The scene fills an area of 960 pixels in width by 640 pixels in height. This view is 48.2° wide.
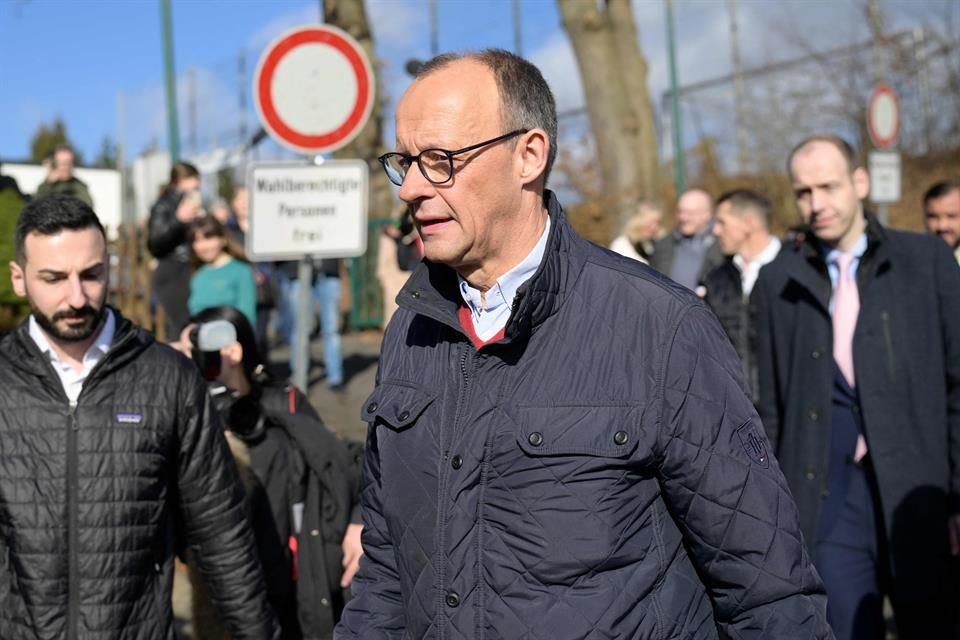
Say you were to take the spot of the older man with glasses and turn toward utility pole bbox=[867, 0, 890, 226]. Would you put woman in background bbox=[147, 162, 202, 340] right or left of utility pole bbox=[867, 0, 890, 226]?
left

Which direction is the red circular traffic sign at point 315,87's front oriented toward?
toward the camera

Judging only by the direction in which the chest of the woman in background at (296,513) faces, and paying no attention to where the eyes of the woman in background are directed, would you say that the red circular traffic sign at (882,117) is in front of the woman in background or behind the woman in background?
behind

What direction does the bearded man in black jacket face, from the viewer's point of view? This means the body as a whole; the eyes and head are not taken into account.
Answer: toward the camera

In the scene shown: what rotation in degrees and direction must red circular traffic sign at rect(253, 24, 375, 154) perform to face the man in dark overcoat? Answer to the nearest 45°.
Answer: approximately 45° to its left

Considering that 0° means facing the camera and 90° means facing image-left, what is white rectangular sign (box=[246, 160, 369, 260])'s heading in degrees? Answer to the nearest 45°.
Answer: approximately 0°

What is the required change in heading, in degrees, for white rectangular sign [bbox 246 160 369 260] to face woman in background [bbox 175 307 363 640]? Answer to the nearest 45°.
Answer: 0° — it already faces them

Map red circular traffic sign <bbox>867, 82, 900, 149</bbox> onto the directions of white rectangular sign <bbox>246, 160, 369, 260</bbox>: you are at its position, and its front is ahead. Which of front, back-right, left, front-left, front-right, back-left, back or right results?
back-left

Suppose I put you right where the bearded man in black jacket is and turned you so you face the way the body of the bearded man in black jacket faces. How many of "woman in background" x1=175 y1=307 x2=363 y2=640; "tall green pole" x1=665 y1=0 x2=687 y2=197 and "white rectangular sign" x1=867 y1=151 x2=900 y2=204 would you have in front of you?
0

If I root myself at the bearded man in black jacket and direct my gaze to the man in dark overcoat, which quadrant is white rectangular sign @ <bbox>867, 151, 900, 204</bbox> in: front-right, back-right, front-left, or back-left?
front-left

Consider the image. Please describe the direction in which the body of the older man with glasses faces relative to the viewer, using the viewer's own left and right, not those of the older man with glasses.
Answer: facing the viewer and to the left of the viewer

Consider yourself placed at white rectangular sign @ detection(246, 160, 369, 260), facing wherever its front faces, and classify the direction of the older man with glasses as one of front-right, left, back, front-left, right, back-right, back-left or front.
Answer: front

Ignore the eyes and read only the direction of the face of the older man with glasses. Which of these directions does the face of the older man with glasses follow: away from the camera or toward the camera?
toward the camera

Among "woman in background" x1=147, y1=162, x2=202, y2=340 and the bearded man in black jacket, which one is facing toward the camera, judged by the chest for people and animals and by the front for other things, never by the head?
the bearded man in black jacket
